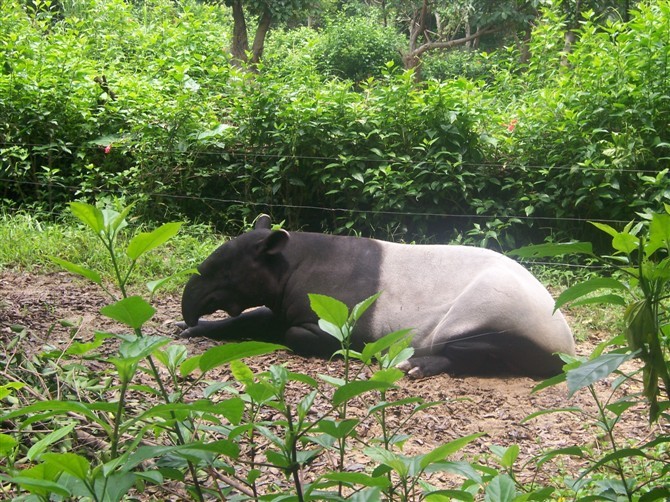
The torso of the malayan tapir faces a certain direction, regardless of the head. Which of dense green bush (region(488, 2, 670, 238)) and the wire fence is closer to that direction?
the wire fence

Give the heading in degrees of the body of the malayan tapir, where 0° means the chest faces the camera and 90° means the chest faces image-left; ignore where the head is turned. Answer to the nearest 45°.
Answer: approximately 90°

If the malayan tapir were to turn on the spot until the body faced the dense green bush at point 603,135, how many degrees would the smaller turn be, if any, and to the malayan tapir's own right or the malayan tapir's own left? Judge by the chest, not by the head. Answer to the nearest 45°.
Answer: approximately 135° to the malayan tapir's own right
